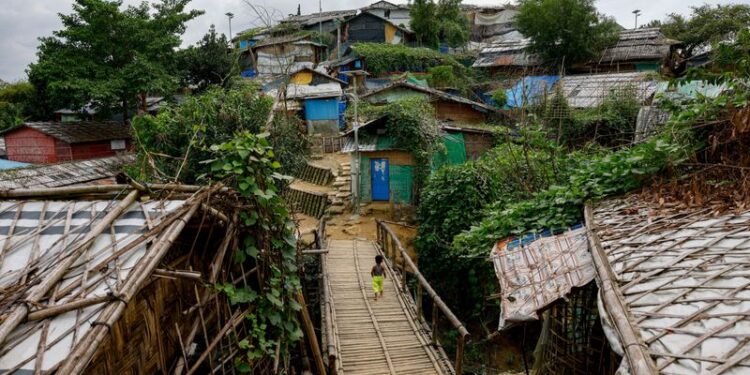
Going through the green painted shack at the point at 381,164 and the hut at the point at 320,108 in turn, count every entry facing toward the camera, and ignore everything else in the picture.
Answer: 2

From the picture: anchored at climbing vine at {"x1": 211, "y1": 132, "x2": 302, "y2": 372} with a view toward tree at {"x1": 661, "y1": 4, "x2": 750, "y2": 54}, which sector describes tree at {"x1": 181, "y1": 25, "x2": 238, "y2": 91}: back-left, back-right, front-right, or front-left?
front-left

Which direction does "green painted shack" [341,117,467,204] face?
toward the camera

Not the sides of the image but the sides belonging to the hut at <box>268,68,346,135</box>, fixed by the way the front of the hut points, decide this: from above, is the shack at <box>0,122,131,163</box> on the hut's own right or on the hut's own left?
on the hut's own right

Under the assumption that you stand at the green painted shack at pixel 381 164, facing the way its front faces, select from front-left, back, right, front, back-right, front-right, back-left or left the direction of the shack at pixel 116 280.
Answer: front

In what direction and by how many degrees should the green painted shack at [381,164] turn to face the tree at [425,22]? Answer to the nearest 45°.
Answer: approximately 180°

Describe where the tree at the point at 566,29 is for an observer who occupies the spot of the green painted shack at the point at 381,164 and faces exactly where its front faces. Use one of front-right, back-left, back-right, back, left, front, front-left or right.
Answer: back-left

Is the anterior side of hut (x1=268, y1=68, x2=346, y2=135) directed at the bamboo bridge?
yes

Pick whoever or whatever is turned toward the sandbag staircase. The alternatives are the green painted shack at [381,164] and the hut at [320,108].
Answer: the hut

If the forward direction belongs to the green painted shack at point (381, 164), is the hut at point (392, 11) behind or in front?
behind

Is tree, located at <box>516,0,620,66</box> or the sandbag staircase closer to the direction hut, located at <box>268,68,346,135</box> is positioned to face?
the sandbag staircase

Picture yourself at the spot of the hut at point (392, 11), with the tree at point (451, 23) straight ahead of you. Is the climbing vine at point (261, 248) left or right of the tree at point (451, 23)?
right

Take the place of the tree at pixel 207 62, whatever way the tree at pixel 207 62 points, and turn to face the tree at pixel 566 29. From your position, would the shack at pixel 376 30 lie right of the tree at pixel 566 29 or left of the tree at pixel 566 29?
left

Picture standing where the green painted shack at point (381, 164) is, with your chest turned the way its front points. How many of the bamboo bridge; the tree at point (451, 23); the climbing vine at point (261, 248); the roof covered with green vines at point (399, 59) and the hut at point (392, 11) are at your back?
3

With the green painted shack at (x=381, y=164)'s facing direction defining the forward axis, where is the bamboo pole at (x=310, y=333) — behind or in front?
in front

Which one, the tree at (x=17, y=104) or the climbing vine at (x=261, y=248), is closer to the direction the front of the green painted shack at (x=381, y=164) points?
the climbing vine

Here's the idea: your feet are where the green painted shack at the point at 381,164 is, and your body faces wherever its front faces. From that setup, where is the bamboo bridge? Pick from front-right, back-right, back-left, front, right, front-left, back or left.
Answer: front
